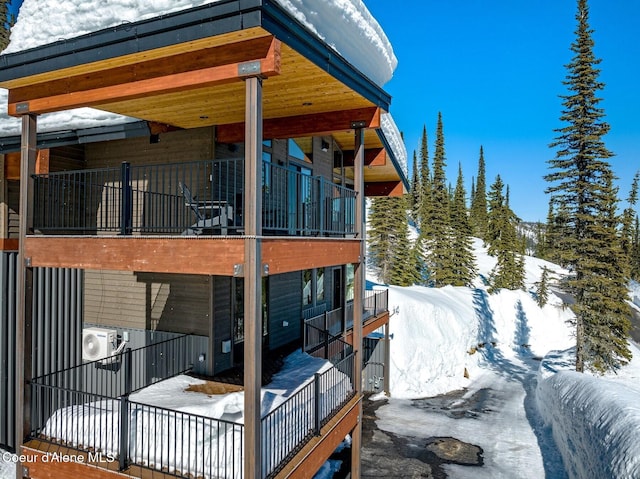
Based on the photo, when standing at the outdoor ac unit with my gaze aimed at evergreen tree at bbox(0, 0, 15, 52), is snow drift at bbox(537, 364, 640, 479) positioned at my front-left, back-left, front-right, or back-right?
back-right

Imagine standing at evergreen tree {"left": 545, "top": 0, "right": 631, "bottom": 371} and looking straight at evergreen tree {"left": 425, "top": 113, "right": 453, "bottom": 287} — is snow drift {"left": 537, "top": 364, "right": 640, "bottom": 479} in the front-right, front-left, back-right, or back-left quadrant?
back-left

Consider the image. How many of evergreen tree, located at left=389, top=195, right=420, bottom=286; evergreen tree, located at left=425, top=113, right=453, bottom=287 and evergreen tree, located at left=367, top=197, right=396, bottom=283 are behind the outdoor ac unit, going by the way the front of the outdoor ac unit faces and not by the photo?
3

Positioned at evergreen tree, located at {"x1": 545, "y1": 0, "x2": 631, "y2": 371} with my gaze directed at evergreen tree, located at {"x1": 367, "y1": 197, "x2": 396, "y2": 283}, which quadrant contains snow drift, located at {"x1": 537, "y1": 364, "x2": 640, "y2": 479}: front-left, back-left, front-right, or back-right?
back-left

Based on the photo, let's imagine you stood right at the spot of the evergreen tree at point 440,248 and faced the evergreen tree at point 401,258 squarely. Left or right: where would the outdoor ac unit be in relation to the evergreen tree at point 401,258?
left

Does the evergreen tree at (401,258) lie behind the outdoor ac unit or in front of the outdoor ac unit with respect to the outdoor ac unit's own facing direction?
behind

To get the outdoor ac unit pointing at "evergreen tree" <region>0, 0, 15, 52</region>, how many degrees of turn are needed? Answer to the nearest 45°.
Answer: approximately 135° to its right

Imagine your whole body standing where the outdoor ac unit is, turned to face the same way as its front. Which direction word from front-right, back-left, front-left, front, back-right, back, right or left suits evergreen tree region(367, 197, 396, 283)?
back

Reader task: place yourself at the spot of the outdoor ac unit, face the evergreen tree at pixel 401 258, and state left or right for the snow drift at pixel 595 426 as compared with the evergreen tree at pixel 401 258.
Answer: right

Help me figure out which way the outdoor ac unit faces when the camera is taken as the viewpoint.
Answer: facing the viewer and to the left of the viewer
